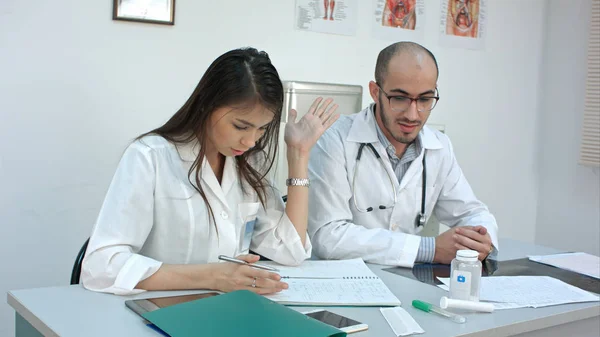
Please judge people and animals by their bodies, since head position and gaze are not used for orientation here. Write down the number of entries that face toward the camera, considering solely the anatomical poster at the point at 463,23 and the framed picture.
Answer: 2

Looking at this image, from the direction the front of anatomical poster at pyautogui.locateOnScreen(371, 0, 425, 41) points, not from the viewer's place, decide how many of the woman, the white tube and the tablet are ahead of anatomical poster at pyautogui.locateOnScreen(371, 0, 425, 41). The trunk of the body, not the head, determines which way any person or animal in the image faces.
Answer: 3

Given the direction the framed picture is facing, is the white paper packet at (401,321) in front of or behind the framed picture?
in front

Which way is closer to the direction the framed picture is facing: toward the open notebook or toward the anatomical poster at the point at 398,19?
the open notebook

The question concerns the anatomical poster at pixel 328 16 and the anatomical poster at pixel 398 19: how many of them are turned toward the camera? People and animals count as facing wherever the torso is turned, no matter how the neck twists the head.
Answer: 2
